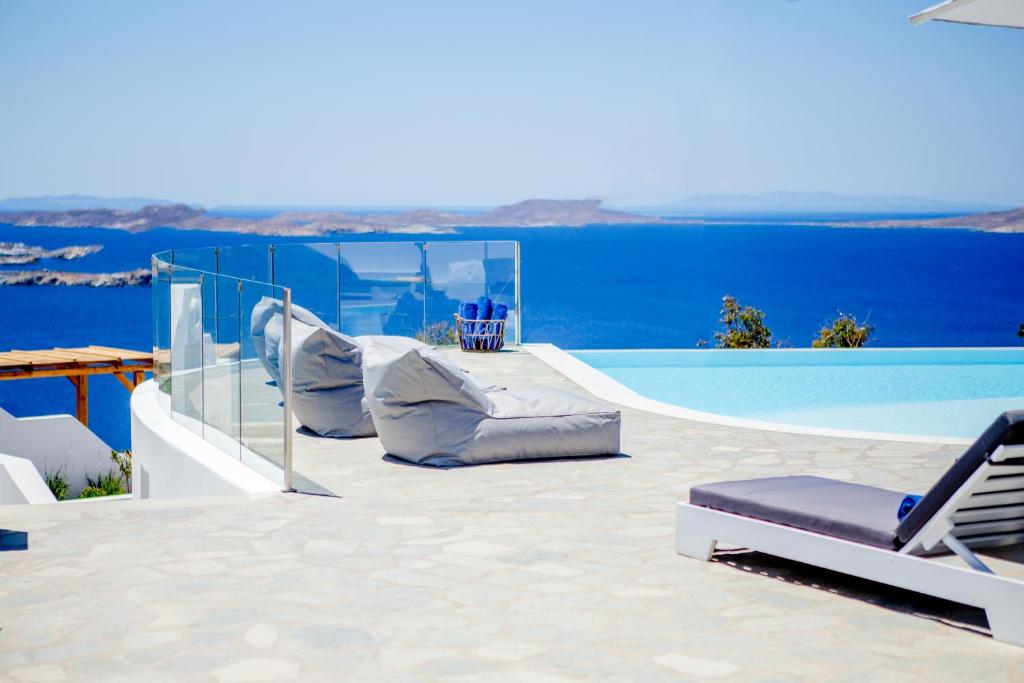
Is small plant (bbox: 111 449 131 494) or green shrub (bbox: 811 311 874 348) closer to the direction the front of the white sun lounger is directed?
the small plant

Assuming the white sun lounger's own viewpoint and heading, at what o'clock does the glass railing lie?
The glass railing is roughly at 12 o'clock from the white sun lounger.

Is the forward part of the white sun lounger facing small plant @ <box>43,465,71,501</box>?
yes

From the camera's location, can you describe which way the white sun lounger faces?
facing away from the viewer and to the left of the viewer

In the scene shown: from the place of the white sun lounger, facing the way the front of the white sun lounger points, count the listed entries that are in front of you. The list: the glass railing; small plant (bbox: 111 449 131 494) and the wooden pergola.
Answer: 3

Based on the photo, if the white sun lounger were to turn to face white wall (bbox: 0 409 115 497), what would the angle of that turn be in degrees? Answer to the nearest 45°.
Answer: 0° — it already faces it

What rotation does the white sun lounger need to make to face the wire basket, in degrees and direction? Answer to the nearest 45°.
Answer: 0° — it already faces it

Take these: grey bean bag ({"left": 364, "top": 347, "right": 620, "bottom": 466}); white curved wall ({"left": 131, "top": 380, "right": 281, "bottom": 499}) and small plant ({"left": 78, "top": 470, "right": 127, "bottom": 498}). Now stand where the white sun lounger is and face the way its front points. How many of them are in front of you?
3

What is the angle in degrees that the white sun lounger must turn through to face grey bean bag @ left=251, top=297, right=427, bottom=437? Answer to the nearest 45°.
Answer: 0° — it already faces it

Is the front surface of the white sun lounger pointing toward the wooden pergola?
yes

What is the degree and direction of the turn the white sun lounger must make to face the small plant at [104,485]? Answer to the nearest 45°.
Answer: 0° — it already faces it
